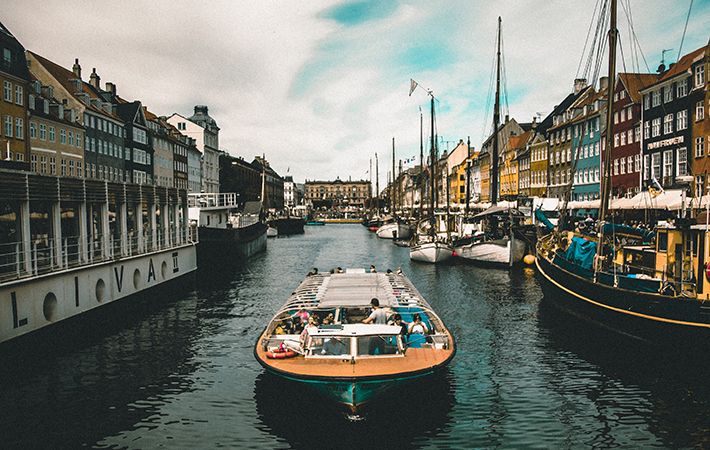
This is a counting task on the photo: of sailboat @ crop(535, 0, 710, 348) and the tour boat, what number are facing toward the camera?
1

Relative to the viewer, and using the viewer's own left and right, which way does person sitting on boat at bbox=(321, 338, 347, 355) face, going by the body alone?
facing the viewer

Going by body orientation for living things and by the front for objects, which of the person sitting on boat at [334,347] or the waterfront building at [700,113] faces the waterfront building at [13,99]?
the waterfront building at [700,113]

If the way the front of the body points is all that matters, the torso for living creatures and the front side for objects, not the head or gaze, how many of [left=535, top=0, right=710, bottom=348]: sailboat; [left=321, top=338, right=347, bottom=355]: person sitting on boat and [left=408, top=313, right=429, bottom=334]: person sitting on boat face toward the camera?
2

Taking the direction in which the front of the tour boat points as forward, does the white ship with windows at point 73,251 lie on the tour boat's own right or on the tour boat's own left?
on the tour boat's own right

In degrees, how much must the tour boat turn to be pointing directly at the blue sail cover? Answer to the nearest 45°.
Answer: approximately 135° to its left

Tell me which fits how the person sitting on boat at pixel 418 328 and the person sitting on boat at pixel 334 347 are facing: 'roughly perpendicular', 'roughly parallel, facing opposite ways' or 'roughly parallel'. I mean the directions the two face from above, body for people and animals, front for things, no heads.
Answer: roughly parallel

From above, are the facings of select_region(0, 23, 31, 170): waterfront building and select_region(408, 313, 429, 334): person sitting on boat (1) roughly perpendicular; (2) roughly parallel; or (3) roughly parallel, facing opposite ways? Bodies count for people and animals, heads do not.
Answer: roughly perpendicular

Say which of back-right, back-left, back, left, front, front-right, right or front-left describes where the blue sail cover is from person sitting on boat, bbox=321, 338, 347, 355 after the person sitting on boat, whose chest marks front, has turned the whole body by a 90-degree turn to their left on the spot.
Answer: front-left

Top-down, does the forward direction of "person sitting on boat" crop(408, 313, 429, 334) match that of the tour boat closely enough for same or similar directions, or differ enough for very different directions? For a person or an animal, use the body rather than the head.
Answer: same or similar directions

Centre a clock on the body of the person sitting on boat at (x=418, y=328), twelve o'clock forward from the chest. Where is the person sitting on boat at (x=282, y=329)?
the person sitting on boat at (x=282, y=329) is roughly at 3 o'clock from the person sitting on boat at (x=418, y=328).

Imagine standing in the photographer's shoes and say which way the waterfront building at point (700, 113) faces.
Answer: facing the viewer and to the left of the viewer

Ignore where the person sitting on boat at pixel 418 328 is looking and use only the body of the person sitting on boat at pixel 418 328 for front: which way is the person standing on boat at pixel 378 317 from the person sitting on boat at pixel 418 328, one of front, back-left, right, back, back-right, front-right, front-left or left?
right

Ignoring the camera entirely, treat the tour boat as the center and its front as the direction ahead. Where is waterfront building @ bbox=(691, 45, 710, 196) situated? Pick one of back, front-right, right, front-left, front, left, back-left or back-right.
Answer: back-left

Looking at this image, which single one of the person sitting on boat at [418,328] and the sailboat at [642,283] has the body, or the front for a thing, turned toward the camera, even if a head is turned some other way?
the person sitting on boat

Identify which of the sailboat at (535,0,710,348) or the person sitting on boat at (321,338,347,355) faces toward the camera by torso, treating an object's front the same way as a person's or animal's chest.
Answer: the person sitting on boat

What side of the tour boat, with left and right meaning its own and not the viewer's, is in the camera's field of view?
front

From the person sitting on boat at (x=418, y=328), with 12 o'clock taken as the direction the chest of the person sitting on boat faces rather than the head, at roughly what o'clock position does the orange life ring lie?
The orange life ring is roughly at 2 o'clock from the person sitting on boat.
